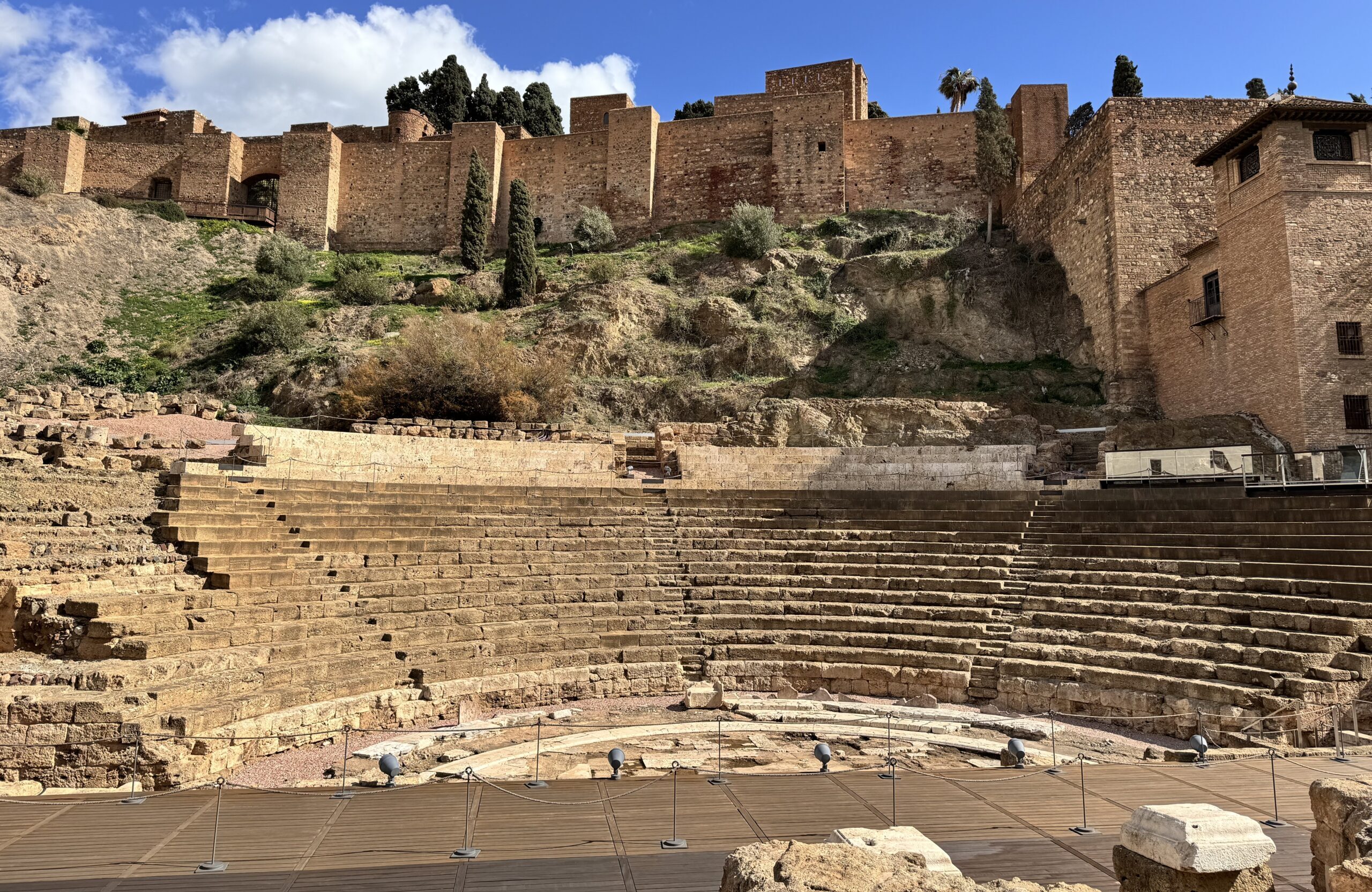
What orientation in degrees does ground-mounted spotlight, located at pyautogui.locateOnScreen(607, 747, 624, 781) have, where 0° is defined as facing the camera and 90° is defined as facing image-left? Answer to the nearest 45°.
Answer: approximately 180°

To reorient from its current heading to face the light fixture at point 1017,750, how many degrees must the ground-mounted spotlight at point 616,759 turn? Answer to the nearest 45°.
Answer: approximately 90° to its right

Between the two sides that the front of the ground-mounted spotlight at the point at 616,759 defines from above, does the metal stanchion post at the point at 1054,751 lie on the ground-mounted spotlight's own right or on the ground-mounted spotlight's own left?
on the ground-mounted spotlight's own right

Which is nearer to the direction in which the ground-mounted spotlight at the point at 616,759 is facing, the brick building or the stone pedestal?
the brick building

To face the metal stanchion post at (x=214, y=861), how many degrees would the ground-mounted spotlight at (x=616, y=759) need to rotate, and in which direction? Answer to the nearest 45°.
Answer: approximately 135° to its left

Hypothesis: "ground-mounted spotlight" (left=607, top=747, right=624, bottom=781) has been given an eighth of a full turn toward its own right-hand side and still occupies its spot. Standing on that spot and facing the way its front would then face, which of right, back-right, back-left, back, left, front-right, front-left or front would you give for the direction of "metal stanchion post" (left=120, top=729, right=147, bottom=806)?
back-left

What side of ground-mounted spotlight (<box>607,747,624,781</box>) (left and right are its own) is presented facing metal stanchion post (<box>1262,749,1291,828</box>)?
right

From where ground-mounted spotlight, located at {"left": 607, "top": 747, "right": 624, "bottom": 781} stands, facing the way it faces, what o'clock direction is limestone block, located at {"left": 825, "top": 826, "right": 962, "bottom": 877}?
The limestone block is roughly at 5 o'clock from the ground-mounted spotlight.

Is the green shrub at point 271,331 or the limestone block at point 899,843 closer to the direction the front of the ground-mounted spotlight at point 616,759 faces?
the green shrub

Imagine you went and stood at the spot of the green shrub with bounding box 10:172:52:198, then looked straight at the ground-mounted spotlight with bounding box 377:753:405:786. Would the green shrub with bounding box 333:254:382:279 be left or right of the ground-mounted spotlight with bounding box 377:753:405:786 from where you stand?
left

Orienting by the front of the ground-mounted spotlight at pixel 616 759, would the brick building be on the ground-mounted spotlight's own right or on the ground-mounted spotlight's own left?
on the ground-mounted spotlight's own right

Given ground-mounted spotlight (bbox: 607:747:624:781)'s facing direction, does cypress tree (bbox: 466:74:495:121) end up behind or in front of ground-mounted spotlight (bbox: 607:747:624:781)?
in front

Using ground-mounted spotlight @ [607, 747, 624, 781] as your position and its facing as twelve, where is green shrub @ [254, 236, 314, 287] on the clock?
The green shrub is roughly at 11 o'clock from the ground-mounted spotlight.

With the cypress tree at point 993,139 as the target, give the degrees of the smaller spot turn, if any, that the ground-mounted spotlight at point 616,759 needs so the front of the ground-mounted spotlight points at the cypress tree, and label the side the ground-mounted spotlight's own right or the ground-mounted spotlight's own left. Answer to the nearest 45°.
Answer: approximately 45° to the ground-mounted spotlight's own right

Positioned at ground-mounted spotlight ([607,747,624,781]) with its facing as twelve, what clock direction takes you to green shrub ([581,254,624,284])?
The green shrub is roughly at 12 o'clock from the ground-mounted spotlight.

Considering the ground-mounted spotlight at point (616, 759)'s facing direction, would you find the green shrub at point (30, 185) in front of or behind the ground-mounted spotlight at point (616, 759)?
in front

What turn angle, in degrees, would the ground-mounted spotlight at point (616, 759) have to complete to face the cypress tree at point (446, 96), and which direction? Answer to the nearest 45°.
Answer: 0° — it already faces it

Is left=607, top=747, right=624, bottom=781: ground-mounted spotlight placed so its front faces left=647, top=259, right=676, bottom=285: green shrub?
yes

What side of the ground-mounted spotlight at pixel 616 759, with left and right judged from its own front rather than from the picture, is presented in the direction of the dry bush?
front

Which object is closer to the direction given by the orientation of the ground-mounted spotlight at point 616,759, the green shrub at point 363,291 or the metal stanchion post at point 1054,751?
the green shrub
